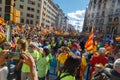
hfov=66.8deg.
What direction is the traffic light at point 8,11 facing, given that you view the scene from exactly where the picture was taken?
facing the viewer and to the left of the viewer
